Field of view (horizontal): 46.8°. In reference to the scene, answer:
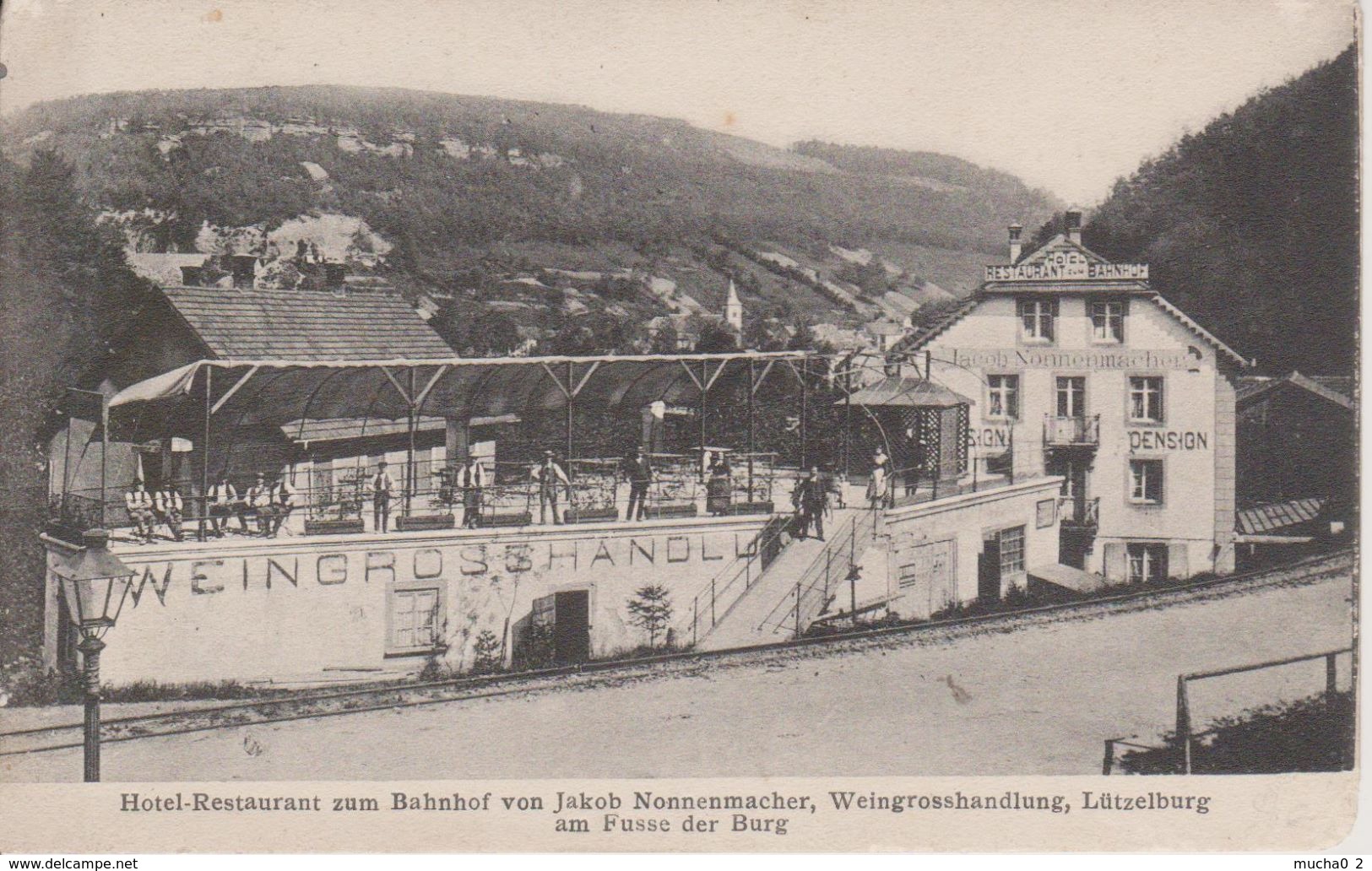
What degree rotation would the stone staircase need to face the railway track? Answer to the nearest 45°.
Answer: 0° — it already faces it

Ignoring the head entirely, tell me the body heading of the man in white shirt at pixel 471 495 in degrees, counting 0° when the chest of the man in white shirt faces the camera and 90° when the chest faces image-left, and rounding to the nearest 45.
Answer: approximately 0°

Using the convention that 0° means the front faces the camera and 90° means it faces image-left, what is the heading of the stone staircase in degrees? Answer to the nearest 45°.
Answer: approximately 45°

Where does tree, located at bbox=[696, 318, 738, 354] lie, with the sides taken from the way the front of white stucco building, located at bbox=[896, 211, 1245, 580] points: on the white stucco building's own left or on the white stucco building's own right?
on the white stucco building's own right

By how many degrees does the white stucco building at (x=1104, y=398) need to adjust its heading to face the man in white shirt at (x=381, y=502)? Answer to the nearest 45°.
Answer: approximately 90° to its right

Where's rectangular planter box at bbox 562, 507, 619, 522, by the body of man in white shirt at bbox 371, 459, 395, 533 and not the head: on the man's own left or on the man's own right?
on the man's own left

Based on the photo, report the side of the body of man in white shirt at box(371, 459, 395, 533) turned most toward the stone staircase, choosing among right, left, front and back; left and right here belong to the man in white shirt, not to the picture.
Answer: left

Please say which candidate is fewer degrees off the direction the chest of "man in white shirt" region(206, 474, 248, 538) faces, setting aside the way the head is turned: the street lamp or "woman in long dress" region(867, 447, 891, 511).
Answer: the street lamp
